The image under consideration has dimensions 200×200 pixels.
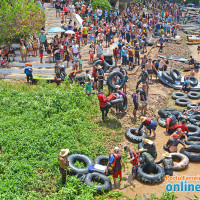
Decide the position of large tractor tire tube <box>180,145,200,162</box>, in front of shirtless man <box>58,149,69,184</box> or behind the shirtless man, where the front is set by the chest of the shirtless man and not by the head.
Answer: in front

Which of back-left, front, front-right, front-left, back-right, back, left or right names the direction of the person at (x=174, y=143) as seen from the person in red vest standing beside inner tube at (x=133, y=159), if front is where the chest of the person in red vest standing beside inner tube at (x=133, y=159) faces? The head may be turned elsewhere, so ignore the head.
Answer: back-right

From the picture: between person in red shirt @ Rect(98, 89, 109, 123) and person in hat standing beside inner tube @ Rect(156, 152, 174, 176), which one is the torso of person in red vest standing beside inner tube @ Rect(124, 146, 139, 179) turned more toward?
the person in red shirt

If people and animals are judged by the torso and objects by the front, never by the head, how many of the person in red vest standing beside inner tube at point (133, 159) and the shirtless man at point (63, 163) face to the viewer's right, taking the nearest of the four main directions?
1

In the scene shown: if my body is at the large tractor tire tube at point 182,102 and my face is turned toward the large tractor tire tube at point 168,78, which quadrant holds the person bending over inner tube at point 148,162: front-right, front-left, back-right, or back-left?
back-left

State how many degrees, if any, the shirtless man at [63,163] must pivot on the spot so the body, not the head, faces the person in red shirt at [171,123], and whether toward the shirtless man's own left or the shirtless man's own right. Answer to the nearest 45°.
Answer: approximately 45° to the shirtless man's own left

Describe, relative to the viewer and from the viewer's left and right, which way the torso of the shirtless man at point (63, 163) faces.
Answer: facing to the right of the viewer
